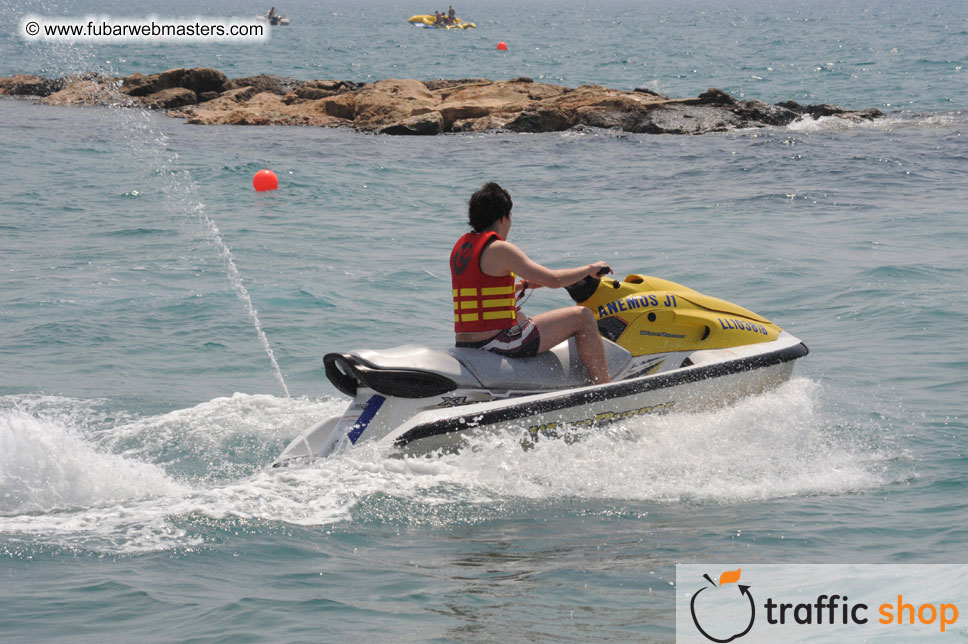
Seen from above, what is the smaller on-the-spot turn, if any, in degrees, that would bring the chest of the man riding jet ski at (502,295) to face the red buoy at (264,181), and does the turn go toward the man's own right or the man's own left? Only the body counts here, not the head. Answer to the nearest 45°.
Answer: approximately 45° to the man's own left

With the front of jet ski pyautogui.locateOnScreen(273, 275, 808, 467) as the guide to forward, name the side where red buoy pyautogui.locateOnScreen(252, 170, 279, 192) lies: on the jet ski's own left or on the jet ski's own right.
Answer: on the jet ski's own left

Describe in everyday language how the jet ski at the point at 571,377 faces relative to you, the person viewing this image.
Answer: facing away from the viewer and to the right of the viewer

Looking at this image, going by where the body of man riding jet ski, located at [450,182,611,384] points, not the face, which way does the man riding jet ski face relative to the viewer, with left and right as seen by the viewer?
facing away from the viewer and to the right of the viewer

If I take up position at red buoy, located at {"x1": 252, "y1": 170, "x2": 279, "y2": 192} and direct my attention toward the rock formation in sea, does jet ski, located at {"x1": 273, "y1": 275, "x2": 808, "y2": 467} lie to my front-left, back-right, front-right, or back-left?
back-right

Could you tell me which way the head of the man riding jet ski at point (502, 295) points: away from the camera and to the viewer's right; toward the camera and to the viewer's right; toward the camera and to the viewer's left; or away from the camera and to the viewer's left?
away from the camera and to the viewer's right
